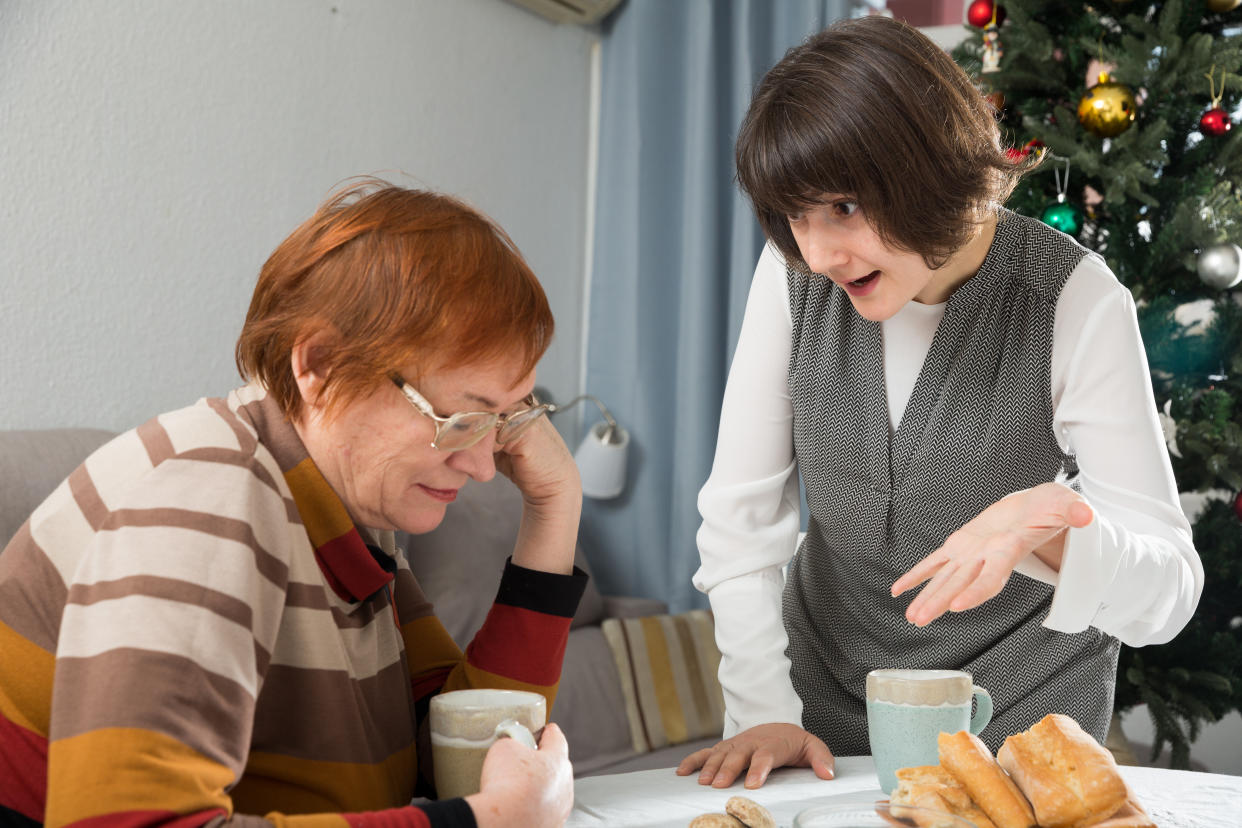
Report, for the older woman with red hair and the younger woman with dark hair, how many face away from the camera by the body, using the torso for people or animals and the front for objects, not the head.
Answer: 0

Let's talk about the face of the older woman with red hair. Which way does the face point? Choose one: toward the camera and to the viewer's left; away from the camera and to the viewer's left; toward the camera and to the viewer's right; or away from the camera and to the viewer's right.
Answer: toward the camera and to the viewer's right

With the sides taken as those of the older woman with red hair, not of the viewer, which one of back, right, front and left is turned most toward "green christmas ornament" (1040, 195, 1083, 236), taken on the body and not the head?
left

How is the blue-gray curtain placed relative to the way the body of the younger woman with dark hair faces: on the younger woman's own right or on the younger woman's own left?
on the younger woman's own right

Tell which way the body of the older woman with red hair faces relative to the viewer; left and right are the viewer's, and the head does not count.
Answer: facing the viewer and to the right of the viewer

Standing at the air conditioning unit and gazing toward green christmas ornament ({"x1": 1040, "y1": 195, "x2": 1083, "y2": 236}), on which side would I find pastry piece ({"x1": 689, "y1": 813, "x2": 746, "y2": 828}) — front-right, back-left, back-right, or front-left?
front-right

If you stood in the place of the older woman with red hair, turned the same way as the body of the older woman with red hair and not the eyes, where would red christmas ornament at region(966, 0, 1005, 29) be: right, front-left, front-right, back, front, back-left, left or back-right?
left

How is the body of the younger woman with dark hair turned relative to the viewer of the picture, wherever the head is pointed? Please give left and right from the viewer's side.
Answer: facing the viewer and to the left of the viewer
